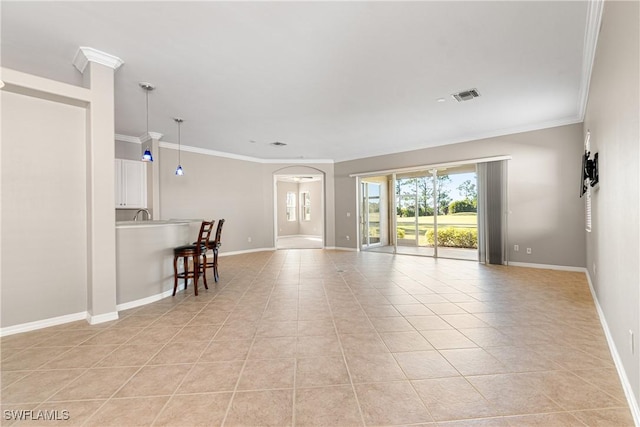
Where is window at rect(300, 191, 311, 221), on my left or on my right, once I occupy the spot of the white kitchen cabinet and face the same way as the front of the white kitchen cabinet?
on my left

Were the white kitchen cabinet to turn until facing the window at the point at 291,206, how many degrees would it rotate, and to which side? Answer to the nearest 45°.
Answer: approximately 135° to its left

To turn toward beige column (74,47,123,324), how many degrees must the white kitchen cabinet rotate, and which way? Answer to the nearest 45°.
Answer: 0° — it already faces it

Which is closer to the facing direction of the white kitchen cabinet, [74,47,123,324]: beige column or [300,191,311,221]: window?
the beige column

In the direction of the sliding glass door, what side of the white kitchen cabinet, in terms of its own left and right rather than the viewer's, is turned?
left

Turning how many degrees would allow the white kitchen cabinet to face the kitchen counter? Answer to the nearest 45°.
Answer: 0° — it already faces it

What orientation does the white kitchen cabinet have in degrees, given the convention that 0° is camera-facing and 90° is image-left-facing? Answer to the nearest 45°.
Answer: approximately 0°
